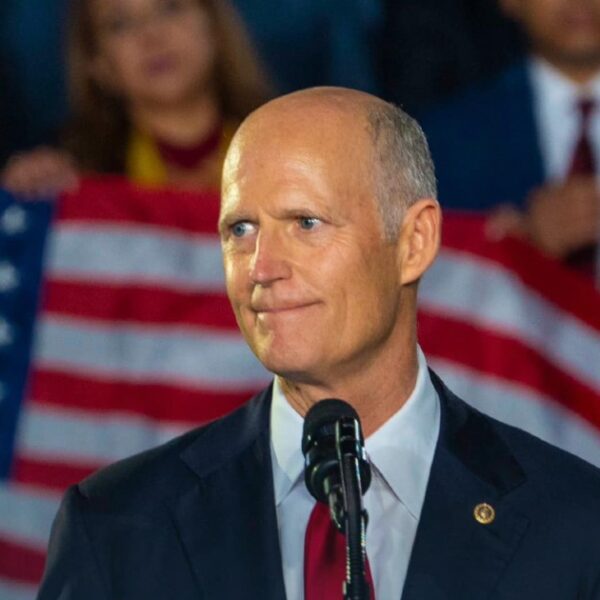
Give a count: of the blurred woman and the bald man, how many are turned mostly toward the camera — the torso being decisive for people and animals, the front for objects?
2

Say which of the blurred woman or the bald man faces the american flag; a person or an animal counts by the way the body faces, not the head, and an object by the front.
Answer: the blurred woman

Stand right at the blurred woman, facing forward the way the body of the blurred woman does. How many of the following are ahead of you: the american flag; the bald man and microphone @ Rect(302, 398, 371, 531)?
3

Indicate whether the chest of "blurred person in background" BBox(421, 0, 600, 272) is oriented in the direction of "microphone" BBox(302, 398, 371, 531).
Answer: yes

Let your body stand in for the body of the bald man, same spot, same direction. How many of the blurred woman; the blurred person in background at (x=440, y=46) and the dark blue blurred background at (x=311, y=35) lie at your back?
3

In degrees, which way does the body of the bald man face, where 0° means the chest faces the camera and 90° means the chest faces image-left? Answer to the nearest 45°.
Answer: approximately 0°

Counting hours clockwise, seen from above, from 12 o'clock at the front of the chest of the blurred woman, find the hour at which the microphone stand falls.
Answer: The microphone stand is roughly at 12 o'clock from the blurred woman.
